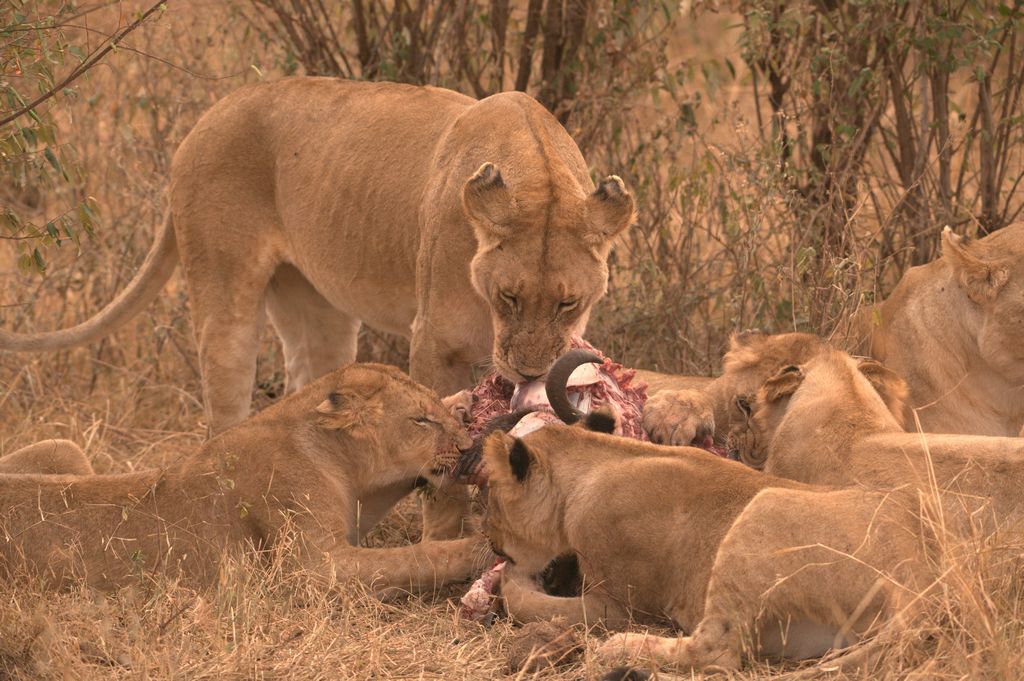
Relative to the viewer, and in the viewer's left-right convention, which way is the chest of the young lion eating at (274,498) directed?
facing to the right of the viewer

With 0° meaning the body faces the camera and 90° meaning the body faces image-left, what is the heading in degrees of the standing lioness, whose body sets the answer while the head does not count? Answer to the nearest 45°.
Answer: approximately 315°

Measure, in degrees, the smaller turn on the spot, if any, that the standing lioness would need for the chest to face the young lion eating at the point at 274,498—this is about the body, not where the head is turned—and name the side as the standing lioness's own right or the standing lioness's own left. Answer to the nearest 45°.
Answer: approximately 45° to the standing lioness's own right

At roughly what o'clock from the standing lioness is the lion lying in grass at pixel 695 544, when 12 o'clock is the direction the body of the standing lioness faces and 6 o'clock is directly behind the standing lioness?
The lion lying in grass is roughly at 1 o'clock from the standing lioness.

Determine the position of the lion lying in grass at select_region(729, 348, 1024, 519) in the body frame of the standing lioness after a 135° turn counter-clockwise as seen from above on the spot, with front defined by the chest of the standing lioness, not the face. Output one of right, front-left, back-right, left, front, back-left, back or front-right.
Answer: back-right

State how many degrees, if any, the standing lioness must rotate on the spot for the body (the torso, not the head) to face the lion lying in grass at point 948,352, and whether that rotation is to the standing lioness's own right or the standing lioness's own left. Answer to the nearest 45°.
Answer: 0° — it already faces it

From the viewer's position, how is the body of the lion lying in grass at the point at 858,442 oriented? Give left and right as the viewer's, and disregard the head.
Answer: facing away from the viewer and to the left of the viewer

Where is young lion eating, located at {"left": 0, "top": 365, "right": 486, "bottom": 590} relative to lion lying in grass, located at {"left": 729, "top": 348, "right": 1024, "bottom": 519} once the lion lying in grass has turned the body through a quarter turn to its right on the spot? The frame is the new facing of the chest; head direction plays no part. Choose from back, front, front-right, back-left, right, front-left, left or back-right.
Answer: back-left

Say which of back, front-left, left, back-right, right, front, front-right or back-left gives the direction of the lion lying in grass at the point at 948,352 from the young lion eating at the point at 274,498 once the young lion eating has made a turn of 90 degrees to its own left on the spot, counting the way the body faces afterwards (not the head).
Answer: right

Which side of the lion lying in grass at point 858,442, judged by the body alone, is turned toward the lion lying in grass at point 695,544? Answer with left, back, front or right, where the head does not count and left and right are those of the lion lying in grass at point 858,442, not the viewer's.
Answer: left
